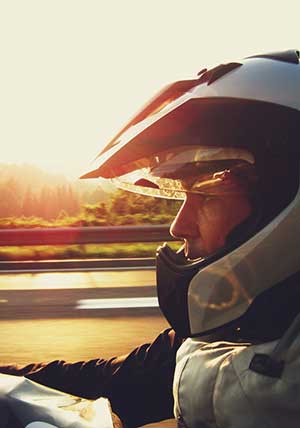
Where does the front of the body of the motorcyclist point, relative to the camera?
to the viewer's left

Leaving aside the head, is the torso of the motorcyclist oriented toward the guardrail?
no

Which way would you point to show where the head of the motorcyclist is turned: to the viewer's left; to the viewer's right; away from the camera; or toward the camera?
to the viewer's left
